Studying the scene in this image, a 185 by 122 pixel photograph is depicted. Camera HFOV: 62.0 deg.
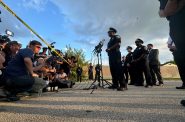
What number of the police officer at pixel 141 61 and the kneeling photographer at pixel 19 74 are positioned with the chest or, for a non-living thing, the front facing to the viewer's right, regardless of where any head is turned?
1

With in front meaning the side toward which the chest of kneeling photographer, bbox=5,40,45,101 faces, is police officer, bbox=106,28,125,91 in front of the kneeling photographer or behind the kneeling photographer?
in front

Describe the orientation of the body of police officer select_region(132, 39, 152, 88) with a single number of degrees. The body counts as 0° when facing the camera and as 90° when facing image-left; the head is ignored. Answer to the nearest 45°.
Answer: approximately 45°

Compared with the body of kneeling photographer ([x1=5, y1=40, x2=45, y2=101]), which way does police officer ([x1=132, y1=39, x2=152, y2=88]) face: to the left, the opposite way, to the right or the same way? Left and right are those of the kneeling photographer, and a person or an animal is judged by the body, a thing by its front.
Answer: the opposite way

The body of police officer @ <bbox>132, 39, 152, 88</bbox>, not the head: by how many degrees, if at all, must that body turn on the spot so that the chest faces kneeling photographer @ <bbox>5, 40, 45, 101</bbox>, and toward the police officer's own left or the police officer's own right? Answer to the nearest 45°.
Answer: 0° — they already face them

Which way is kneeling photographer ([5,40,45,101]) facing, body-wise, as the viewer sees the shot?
to the viewer's right
